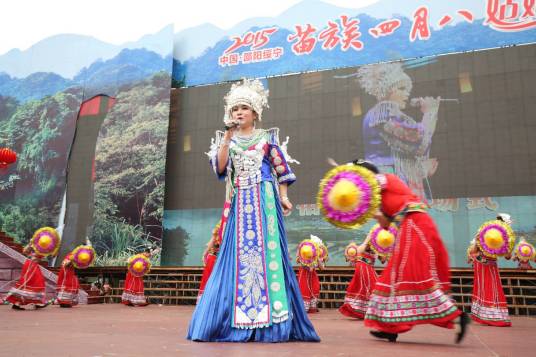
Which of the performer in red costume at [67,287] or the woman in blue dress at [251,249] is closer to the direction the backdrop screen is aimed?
the woman in blue dress

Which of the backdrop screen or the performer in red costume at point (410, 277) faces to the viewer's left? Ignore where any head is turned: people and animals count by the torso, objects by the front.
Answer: the performer in red costume

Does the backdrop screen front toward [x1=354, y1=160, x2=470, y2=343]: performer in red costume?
yes

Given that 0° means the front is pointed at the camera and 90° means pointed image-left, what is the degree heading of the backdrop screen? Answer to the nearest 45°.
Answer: approximately 0°

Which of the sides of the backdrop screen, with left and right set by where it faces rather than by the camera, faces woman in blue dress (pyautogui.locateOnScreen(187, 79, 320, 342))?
front

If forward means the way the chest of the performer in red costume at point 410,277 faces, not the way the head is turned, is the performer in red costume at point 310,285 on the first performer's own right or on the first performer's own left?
on the first performer's own right

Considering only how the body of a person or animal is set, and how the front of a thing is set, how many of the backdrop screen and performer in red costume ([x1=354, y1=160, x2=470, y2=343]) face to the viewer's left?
1

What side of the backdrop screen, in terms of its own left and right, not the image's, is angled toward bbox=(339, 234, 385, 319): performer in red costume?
front

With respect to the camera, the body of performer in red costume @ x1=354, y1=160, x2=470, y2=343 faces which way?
to the viewer's left

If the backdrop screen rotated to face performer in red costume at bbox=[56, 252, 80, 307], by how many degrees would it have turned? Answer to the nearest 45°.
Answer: approximately 45° to its right

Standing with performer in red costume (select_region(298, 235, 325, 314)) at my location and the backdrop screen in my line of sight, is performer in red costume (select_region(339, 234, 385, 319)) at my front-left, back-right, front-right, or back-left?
back-right

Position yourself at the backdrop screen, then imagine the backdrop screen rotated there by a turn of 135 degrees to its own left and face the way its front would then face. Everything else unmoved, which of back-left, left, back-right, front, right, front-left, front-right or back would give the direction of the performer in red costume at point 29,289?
back

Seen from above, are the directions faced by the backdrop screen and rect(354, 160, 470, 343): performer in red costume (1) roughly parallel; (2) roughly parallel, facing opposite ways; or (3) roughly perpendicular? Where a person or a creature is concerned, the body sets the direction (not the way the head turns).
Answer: roughly perpendicular
